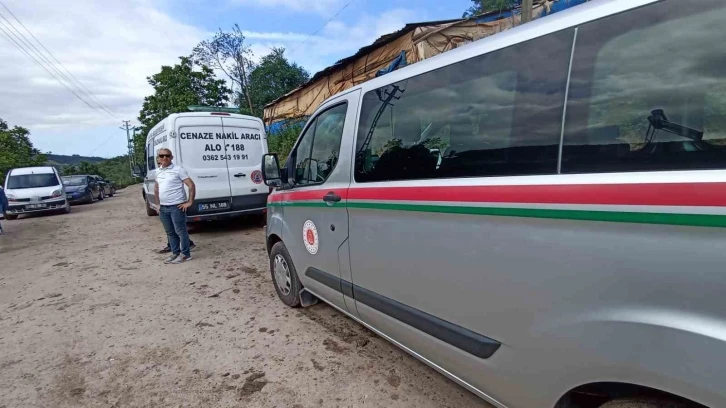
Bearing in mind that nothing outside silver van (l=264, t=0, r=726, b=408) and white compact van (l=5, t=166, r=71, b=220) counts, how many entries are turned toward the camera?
1

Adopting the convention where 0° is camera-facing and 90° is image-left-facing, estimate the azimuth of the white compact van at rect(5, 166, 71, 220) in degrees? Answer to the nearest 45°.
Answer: approximately 0°

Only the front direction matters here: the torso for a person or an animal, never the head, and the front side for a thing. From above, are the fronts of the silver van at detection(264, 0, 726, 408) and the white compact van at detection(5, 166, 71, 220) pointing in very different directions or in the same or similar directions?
very different directions

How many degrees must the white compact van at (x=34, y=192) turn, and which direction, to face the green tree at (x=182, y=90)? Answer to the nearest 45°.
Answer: approximately 135° to its left

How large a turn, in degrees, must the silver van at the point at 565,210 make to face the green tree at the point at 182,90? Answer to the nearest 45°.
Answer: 0° — it already faces it

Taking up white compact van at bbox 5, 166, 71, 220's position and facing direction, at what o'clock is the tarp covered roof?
The tarp covered roof is roughly at 11 o'clock from the white compact van.

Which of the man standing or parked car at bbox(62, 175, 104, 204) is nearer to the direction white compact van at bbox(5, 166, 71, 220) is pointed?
the man standing

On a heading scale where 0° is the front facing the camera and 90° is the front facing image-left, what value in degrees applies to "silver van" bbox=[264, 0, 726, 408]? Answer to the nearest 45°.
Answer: approximately 135°

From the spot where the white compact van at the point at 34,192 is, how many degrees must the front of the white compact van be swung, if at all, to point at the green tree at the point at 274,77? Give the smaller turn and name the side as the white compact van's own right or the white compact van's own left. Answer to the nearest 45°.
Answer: approximately 90° to the white compact van's own left

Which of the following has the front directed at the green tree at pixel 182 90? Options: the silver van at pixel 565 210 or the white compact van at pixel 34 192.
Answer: the silver van
